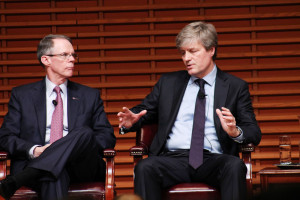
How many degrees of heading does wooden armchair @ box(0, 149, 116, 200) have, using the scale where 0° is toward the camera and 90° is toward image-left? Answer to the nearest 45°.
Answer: approximately 0°

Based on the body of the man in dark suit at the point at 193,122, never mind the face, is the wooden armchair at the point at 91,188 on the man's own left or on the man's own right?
on the man's own right

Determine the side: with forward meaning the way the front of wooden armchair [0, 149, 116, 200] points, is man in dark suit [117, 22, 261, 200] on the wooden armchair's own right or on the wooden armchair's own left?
on the wooden armchair's own left

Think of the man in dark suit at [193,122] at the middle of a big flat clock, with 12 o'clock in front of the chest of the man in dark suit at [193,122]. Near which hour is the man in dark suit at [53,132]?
the man in dark suit at [53,132] is roughly at 3 o'clock from the man in dark suit at [193,122].

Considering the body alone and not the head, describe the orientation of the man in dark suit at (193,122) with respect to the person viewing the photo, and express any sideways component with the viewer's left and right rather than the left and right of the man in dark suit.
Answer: facing the viewer

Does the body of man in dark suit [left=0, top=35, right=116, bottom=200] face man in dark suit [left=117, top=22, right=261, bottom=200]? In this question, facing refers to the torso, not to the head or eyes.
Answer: no

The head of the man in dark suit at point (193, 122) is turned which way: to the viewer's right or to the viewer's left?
to the viewer's left

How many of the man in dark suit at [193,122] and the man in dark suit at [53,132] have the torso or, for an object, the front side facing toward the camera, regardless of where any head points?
2
